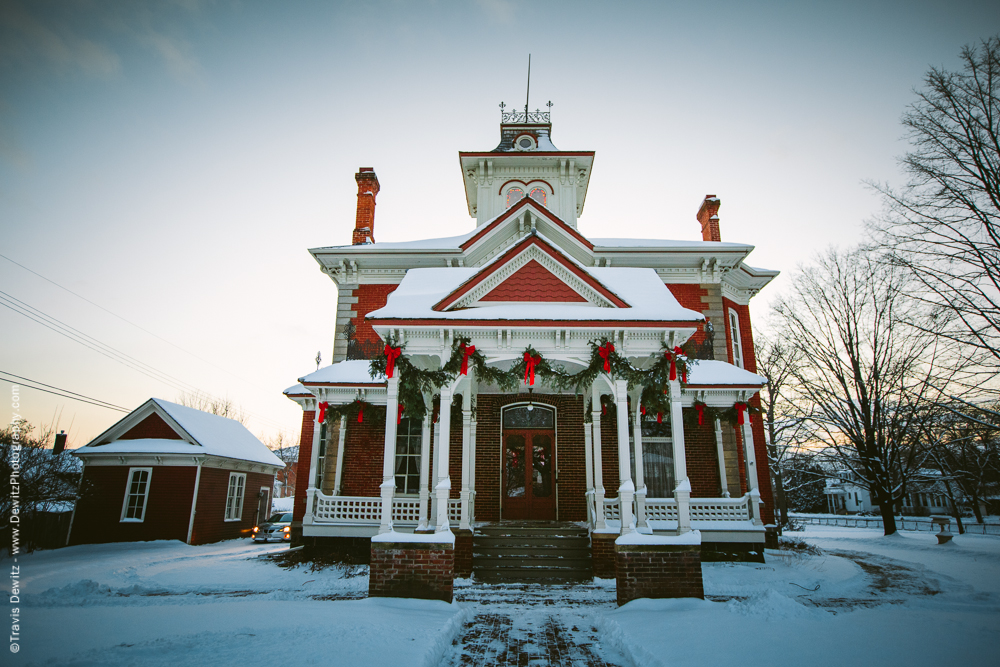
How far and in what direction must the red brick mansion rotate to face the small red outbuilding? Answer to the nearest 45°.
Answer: approximately 135° to its right

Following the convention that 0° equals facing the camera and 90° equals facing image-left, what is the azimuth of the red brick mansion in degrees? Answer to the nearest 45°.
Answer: approximately 0°
